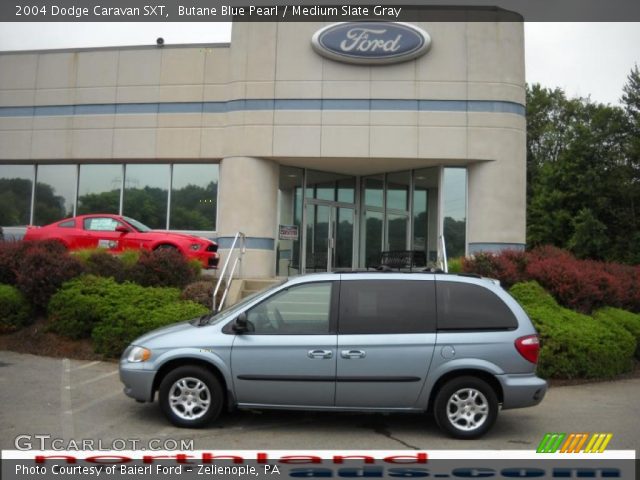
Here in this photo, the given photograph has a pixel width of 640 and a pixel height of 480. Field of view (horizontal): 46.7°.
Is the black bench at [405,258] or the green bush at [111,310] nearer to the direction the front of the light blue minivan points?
the green bush

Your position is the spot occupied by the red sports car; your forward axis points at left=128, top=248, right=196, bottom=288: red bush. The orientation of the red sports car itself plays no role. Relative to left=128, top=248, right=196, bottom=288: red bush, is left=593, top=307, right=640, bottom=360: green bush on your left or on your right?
left

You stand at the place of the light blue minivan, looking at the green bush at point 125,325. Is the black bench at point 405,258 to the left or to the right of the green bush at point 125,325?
right

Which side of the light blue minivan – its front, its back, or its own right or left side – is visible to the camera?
left

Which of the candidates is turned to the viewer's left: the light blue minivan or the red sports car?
the light blue minivan

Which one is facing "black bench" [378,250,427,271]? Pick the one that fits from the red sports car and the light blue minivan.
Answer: the red sports car

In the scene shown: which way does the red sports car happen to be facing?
to the viewer's right

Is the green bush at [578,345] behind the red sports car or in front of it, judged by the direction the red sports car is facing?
in front

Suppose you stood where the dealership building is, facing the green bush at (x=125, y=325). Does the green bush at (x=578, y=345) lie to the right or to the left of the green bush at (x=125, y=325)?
left

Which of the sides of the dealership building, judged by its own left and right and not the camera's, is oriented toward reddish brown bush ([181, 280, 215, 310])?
front

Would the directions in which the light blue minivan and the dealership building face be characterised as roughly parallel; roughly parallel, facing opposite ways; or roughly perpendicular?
roughly perpendicular

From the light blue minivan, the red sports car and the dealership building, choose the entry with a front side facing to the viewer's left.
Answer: the light blue minivan

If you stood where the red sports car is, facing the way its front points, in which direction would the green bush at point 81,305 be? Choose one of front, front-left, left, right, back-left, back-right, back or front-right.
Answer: right

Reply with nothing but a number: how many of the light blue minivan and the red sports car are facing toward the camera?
0

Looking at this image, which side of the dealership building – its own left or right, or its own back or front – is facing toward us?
front

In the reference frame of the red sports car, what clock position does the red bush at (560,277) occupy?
The red bush is roughly at 1 o'clock from the red sports car.

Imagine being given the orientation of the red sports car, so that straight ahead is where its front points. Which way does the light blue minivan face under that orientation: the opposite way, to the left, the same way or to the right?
the opposite way

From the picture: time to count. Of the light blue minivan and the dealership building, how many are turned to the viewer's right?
0
